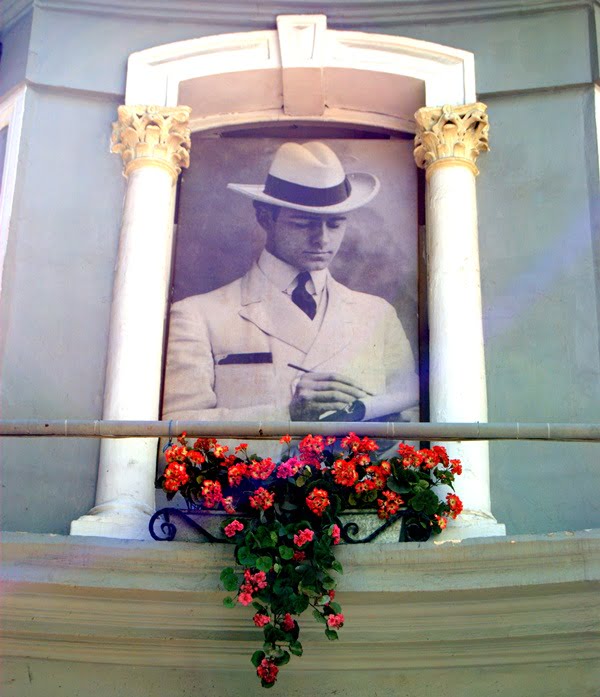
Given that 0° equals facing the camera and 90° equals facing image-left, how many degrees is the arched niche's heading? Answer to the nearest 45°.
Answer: approximately 0°

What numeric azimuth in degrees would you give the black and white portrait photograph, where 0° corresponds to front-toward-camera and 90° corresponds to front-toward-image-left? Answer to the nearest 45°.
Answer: approximately 0°
